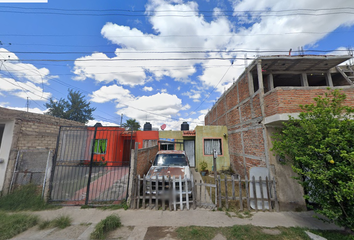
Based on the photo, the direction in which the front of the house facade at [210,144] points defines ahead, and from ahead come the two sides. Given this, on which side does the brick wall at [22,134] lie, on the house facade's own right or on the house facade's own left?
on the house facade's own right

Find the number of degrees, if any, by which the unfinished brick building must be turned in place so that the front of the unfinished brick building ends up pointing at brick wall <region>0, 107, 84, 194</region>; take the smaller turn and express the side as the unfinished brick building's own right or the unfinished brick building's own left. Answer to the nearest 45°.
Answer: approximately 45° to the unfinished brick building's own right

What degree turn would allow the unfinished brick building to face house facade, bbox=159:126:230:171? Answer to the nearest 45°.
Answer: approximately 135° to its right

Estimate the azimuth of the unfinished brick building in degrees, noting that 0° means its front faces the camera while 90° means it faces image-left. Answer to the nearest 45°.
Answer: approximately 0°

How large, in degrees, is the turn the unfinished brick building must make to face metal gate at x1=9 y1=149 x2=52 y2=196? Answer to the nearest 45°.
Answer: approximately 45° to its right

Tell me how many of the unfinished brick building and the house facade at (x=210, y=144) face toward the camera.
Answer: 2

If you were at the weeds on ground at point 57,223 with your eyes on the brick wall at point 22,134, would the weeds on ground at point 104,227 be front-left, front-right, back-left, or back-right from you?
back-right

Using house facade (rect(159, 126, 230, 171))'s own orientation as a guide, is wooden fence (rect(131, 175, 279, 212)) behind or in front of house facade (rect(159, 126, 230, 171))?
in front

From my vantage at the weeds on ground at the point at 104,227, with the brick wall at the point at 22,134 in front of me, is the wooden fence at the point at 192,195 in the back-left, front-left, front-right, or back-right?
back-right
